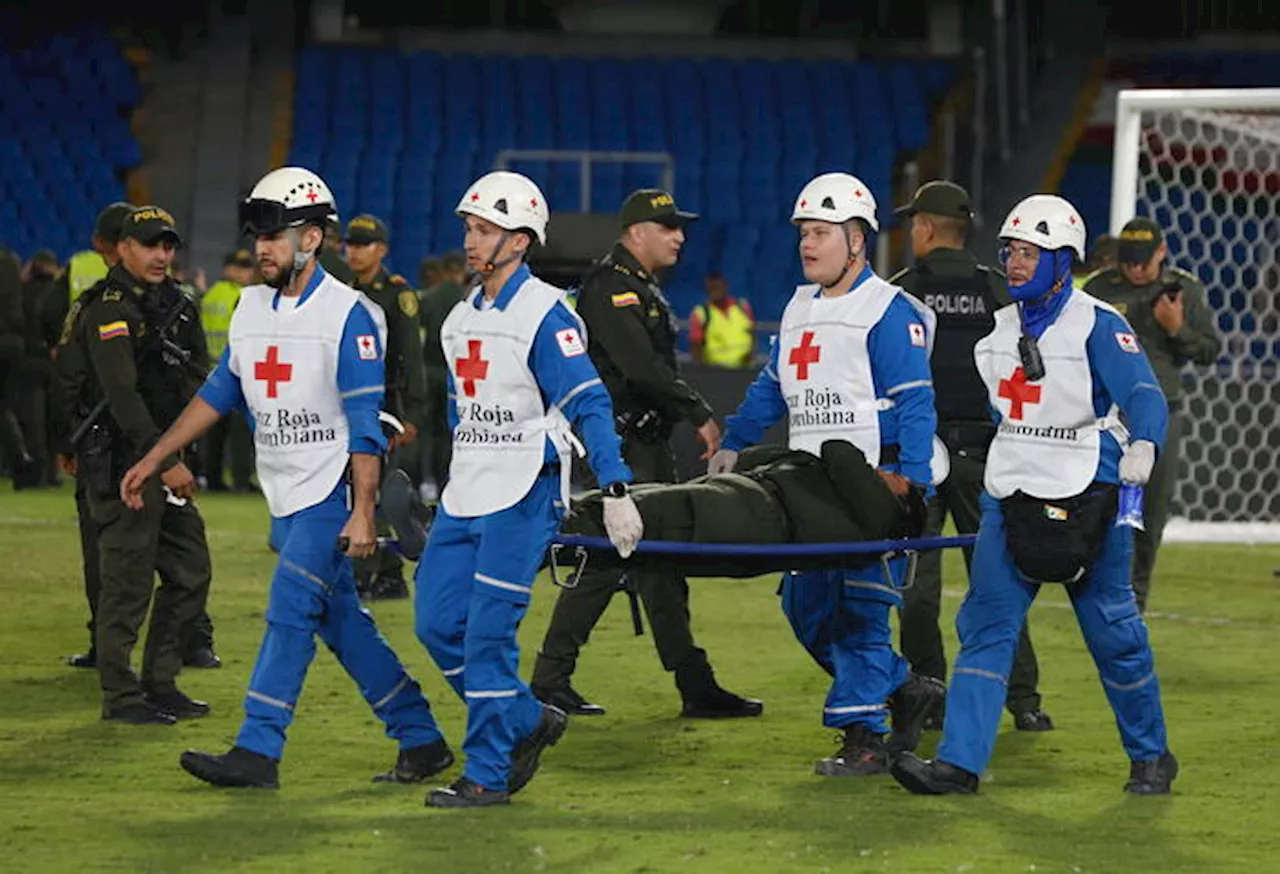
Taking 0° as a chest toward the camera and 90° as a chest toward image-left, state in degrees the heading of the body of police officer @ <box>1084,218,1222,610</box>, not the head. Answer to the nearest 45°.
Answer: approximately 0°

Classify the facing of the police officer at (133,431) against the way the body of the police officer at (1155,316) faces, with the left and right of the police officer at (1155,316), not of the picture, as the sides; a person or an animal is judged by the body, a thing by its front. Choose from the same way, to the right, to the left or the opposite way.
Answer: to the left

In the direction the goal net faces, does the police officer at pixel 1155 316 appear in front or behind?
in front

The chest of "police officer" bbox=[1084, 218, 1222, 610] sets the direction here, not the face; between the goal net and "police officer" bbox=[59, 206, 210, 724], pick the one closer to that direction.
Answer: the police officer
